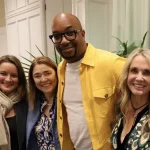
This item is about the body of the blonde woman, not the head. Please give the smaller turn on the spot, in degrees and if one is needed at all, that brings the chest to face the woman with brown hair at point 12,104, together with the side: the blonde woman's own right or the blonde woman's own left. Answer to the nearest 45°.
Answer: approximately 90° to the blonde woman's own right

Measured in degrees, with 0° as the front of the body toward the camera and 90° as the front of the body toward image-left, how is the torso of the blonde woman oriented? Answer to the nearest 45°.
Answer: approximately 45°

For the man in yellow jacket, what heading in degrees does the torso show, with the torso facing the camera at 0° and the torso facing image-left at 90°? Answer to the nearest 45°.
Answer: approximately 45°

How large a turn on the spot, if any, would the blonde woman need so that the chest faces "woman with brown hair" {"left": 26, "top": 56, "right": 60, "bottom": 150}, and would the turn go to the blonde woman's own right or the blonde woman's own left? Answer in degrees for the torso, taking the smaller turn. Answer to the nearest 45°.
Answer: approximately 90° to the blonde woman's own right
